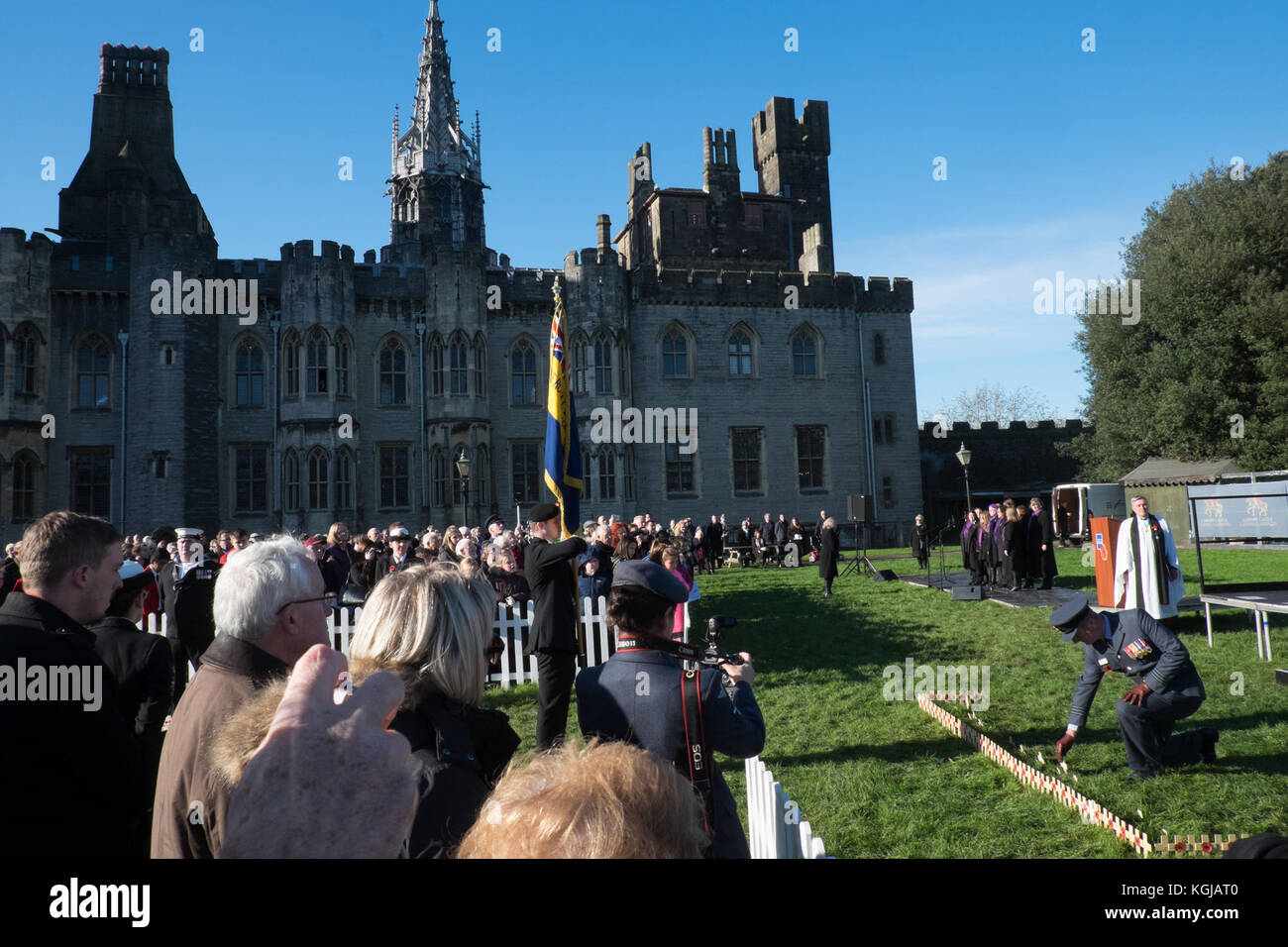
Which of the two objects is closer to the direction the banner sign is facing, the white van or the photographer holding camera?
the photographer holding camera

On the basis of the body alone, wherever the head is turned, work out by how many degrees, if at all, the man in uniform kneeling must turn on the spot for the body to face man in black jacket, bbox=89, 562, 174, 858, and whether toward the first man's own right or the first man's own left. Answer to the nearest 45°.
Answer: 0° — they already face them

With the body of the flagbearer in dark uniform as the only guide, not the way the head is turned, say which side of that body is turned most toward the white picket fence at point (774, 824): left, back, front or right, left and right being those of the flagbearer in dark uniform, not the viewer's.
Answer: right

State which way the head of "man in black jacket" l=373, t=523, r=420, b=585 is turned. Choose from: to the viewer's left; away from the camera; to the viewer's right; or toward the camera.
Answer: toward the camera

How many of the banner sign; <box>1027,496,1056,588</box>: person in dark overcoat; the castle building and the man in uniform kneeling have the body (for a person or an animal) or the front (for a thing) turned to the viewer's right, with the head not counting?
0

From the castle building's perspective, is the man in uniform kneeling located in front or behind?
in front

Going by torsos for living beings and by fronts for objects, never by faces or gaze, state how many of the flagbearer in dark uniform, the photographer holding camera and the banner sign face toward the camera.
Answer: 1

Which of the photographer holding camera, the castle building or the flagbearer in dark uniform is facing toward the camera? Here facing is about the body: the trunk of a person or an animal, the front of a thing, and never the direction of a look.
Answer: the castle building

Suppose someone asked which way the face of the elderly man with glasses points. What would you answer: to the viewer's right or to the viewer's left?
to the viewer's right

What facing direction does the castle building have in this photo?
toward the camera

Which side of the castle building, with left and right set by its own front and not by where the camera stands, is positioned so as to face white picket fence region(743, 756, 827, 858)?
front

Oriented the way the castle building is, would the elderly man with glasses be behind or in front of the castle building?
in front

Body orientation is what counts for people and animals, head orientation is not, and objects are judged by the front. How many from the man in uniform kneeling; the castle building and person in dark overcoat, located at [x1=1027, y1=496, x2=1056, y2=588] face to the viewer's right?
0

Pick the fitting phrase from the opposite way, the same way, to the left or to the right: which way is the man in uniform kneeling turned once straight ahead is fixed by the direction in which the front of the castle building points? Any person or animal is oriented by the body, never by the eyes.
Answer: to the right

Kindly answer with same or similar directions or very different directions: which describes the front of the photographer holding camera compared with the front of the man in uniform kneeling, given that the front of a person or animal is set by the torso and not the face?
very different directions

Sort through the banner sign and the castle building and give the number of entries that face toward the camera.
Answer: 2
